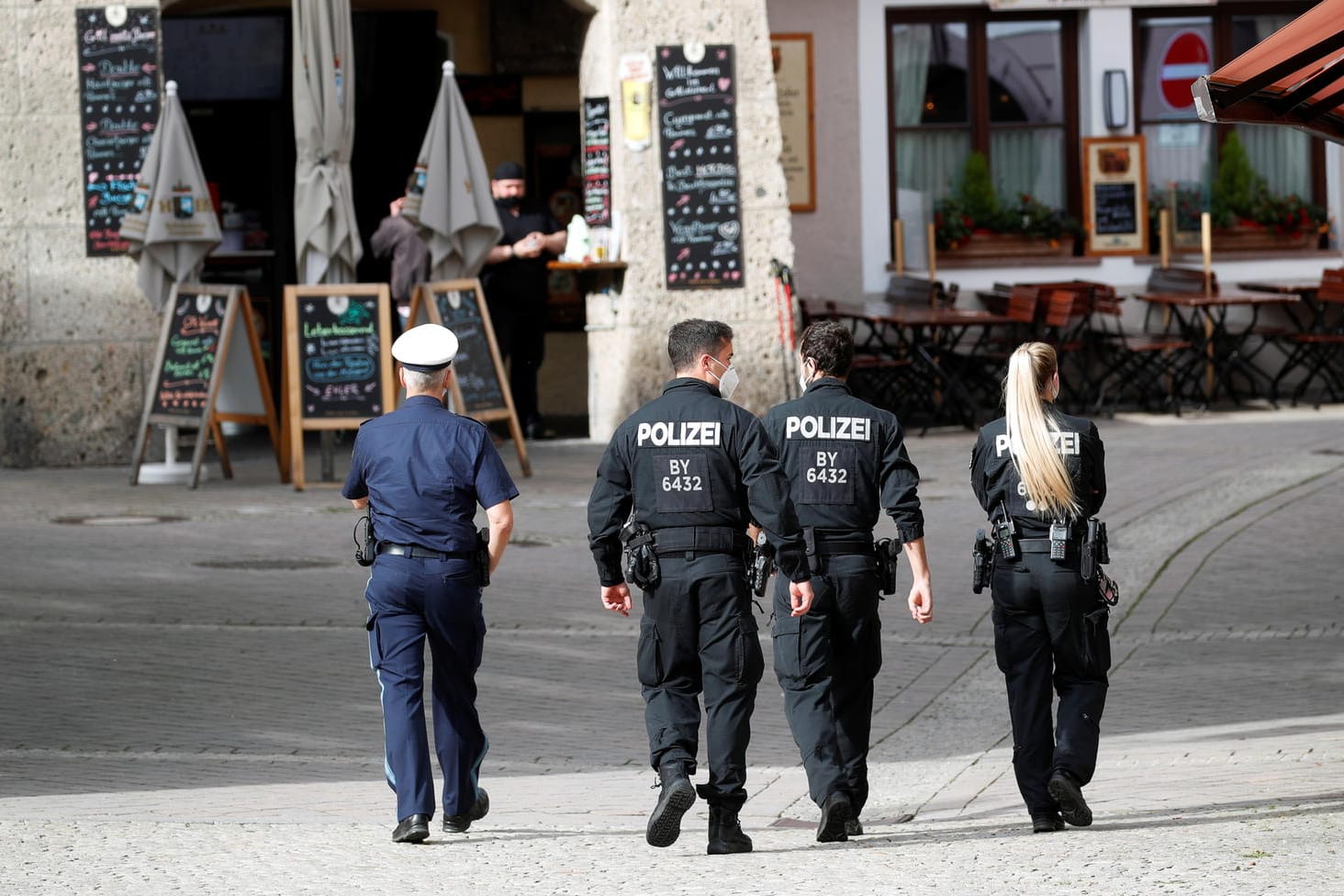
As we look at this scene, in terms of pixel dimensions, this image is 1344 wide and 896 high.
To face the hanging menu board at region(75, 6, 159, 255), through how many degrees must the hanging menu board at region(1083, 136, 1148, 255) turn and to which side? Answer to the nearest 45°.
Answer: approximately 45° to its right

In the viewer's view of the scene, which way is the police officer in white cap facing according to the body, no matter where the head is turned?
away from the camera

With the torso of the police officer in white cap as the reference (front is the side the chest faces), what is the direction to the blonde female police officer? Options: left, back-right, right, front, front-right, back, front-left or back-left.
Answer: right

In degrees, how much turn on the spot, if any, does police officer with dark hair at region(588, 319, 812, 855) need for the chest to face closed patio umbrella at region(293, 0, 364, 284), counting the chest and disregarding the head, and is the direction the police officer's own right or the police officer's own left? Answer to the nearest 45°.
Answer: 0° — they already face it

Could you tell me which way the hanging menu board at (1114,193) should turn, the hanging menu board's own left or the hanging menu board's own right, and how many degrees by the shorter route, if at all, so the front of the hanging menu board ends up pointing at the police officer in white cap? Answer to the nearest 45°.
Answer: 0° — it already faces them

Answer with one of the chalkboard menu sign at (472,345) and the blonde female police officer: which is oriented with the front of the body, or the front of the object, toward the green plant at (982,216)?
the blonde female police officer

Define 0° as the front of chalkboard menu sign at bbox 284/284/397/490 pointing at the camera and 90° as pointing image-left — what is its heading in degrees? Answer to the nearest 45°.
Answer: approximately 0°

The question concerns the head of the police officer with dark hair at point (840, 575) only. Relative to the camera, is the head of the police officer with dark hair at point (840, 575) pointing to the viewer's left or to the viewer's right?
to the viewer's left

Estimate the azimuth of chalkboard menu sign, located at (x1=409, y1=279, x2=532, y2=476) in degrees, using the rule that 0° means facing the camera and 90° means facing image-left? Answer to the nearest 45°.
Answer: approximately 315°

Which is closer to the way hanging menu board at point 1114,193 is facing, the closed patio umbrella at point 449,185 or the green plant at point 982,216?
the closed patio umbrella

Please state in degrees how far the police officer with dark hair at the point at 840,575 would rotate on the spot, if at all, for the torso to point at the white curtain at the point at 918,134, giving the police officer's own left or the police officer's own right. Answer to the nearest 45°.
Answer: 0° — they already face it

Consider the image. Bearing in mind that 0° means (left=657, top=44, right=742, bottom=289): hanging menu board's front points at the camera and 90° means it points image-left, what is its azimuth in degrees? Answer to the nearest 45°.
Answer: approximately 0°

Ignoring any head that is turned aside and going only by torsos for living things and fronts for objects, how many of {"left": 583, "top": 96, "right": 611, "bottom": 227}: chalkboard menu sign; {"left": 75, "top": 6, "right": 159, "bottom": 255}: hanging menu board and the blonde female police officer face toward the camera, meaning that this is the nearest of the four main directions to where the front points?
2
